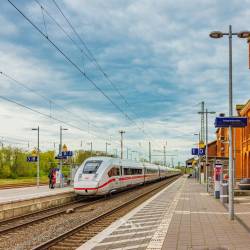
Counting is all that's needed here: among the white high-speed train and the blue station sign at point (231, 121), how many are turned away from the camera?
0

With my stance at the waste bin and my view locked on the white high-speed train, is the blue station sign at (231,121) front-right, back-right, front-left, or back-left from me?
back-left

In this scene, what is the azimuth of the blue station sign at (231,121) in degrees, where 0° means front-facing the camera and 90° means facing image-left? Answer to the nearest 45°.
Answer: approximately 0°

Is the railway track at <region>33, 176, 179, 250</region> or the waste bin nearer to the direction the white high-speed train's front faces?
the railway track

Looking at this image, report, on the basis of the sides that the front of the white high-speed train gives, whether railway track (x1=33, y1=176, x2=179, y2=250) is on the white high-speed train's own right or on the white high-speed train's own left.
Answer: on the white high-speed train's own left

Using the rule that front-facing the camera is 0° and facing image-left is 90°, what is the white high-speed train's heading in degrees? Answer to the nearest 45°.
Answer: approximately 45°

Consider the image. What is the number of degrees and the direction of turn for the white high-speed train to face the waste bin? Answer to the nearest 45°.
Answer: approximately 90° to its left

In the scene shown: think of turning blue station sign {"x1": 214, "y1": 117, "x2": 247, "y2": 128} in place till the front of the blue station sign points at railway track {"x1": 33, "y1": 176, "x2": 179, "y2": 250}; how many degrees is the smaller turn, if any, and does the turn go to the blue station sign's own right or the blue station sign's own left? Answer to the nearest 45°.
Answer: approximately 45° to the blue station sign's own right

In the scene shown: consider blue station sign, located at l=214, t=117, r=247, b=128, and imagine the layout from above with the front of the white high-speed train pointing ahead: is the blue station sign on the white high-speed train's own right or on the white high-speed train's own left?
on the white high-speed train's own left

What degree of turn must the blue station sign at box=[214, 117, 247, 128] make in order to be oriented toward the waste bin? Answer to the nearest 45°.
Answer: approximately 180°
